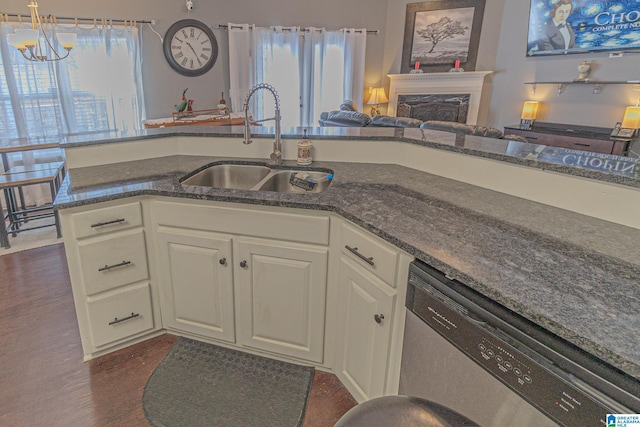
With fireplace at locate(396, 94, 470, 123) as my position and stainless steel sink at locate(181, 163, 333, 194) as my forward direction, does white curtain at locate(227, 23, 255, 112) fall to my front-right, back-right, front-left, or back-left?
front-right

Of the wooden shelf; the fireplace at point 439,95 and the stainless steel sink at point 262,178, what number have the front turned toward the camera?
3

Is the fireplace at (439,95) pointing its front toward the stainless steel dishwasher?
yes

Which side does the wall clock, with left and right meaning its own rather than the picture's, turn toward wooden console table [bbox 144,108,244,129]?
front

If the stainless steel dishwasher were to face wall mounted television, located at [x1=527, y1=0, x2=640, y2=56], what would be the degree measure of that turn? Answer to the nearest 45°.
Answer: approximately 135° to its right

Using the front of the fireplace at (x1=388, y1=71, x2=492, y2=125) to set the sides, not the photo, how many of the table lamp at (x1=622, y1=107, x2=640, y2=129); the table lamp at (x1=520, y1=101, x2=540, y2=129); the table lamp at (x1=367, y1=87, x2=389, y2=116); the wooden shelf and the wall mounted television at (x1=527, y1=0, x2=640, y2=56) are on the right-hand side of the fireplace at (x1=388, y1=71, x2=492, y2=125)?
1

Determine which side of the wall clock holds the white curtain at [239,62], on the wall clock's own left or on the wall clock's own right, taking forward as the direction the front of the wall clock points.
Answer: on the wall clock's own left

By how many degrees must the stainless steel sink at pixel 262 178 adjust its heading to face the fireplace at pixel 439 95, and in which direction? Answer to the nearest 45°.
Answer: approximately 135° to its left

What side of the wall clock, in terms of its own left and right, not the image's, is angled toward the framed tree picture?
left

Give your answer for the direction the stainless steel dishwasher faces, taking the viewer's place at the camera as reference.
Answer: facing the viewer and to the left of the viewer

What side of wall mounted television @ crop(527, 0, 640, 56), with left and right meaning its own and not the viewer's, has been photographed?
front

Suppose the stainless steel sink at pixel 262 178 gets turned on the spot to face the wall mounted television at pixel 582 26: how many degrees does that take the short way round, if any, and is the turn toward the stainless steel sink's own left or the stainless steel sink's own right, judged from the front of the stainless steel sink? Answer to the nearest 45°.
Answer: approximately 135° to the stainless steel sink's own left

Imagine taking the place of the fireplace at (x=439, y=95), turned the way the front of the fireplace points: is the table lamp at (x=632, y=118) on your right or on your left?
on your left

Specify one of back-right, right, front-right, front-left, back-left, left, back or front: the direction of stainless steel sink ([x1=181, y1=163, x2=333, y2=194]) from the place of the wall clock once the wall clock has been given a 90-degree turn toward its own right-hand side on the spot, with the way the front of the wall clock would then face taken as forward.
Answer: left

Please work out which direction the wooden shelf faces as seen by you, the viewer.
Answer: facing the viewer

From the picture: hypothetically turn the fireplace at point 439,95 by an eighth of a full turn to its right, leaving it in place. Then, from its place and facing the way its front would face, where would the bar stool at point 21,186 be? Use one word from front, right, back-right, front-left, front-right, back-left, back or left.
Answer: front

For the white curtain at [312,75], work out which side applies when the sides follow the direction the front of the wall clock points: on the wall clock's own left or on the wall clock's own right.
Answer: on the wall clock's own left
